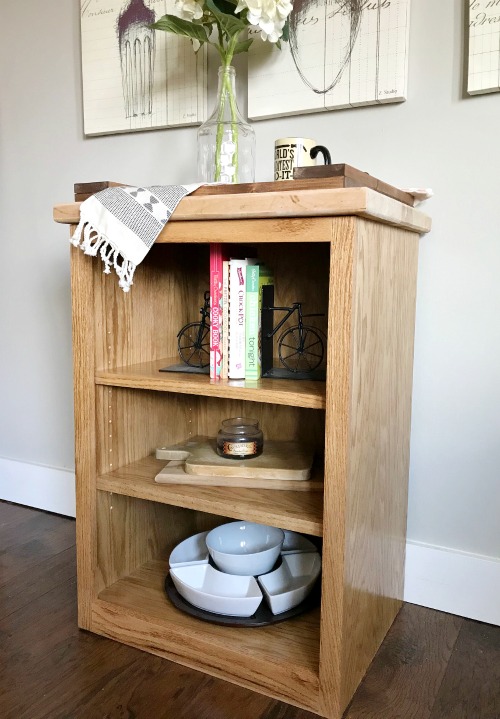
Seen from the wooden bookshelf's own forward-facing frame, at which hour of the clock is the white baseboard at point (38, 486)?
The white baseboard is roughly at 3 o'clock from the wooden bookshelf.

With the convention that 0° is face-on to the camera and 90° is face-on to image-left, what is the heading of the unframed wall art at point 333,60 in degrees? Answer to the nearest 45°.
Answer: approximately 45°
